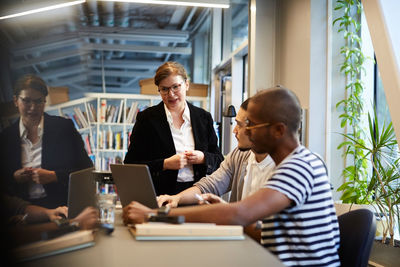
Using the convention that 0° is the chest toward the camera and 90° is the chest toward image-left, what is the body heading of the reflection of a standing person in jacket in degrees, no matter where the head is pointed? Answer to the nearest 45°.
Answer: approximately 0°

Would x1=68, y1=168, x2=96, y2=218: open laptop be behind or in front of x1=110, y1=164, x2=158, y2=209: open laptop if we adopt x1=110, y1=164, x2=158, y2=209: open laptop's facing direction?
behind

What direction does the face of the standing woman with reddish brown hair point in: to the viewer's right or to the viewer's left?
to the viewer's right

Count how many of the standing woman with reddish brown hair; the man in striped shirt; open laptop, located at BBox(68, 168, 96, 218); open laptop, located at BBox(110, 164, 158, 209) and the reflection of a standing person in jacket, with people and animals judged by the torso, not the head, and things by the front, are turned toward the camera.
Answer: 2

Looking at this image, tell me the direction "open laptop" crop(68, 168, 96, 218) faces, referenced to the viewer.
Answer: facing away from the viewer and to the left of the viewer

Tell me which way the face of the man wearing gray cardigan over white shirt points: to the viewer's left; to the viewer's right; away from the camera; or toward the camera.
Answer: to the viewer's left

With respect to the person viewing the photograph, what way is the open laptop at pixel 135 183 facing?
facing away from the viewer and to the right of the viewer

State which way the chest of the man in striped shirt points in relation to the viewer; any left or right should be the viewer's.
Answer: facing to the left of the viewer

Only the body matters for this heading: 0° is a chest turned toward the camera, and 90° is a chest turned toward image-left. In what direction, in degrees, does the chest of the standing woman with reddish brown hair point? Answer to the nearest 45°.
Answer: approximately 0°
